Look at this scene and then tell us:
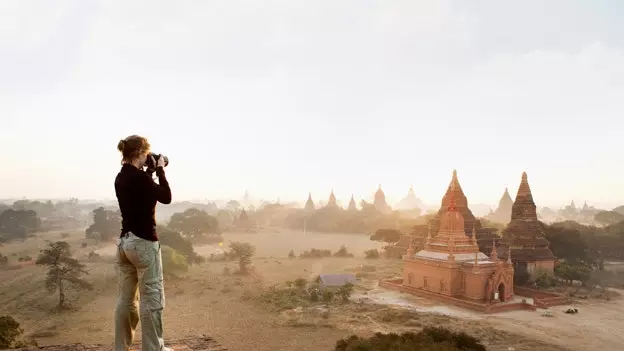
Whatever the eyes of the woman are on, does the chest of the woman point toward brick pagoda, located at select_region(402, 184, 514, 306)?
yes

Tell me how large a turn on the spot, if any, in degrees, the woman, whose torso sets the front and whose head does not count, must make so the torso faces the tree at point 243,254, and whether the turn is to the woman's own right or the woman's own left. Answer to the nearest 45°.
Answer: approximately 45° to the woman's own left

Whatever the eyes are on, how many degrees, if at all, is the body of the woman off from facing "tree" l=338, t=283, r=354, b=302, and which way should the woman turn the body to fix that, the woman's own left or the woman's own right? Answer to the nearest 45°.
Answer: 0° — they already face it

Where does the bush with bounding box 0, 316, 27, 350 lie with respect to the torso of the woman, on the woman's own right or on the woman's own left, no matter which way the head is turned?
on the woman's own left

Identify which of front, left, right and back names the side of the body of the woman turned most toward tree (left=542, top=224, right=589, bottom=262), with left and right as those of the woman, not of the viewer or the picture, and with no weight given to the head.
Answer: front

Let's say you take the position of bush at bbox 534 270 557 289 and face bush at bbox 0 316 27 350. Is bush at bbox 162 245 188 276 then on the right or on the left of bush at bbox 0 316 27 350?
right

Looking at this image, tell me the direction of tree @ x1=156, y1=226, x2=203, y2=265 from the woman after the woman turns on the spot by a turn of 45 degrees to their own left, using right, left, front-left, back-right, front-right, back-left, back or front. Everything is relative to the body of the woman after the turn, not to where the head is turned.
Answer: front

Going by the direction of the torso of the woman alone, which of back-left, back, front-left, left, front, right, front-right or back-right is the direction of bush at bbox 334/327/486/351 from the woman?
front

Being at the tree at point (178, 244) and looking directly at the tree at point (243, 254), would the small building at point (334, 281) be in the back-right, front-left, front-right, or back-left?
front-right

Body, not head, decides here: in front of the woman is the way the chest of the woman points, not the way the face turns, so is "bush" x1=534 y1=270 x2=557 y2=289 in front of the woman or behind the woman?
in front

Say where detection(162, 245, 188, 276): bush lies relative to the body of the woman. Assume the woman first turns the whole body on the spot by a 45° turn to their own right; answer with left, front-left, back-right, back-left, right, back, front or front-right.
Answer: left

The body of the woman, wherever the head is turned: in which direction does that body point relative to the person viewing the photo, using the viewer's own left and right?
facing away from the viewer and to the right of the viewer

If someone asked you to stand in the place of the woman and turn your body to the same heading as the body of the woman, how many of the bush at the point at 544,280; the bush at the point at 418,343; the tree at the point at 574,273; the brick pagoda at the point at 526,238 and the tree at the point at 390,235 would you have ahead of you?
5

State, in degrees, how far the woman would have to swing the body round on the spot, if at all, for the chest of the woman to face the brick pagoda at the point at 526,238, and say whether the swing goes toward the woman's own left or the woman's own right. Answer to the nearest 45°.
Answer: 0° — they already face it

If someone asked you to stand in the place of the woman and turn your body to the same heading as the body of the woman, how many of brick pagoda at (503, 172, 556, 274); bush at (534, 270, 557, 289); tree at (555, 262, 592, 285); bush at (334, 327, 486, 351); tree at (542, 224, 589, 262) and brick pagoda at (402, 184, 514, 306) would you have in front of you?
6

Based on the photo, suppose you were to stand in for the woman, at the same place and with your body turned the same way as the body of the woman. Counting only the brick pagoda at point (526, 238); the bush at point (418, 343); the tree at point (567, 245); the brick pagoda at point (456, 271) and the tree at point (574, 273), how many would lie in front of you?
5

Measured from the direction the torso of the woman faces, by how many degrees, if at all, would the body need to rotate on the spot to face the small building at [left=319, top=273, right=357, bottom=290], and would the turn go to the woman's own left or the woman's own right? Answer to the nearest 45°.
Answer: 0° — they already face it

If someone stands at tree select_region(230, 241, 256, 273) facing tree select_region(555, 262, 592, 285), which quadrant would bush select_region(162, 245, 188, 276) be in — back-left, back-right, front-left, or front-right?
back-right

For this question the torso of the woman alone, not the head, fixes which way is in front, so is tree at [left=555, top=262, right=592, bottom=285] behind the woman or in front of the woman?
in front
